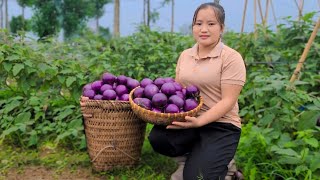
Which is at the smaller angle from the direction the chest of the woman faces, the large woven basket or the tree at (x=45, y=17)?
the large woven basket

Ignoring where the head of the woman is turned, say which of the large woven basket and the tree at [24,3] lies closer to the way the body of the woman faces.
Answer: the large woven basket

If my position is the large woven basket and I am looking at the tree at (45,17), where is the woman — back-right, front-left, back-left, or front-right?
back-right

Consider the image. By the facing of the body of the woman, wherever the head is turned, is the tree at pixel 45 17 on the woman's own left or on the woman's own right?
on the woman's own right

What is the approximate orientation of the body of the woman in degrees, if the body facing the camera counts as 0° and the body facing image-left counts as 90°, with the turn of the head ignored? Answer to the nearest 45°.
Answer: approximately 45°

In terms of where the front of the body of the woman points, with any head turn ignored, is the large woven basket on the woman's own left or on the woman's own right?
on the woman's own right

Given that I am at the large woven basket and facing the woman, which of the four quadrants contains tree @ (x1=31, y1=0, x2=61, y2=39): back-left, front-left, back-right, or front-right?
back-left

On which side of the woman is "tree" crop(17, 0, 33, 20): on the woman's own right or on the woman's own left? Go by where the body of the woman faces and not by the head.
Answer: on the woman's own right
